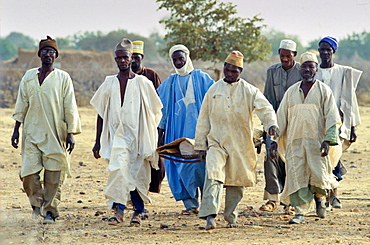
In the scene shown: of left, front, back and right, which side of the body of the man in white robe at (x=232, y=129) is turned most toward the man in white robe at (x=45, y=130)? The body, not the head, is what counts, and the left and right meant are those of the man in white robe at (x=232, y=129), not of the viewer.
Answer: right

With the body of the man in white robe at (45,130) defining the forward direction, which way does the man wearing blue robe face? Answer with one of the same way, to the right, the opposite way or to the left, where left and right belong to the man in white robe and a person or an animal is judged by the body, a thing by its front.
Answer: the same way

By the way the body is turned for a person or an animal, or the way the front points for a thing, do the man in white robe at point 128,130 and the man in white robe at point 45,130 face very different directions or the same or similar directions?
same or similar directions

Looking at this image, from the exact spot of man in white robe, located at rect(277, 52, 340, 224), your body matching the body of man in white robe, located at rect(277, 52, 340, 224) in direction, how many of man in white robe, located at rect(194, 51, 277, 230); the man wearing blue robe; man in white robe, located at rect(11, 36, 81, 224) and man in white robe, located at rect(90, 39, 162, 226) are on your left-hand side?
0

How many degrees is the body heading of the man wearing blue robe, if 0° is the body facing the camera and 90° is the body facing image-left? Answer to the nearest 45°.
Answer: approximately 0°

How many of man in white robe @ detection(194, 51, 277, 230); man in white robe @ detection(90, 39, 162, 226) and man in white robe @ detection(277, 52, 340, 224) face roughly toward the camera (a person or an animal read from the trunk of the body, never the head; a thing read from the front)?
3

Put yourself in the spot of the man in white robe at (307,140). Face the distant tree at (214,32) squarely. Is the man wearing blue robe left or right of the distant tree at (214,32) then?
left

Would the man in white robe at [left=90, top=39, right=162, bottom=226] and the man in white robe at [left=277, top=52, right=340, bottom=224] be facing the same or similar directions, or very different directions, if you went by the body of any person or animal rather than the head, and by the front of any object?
same or similar directions

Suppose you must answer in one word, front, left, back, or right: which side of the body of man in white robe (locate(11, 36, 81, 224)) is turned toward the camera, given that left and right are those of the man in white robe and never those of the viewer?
front

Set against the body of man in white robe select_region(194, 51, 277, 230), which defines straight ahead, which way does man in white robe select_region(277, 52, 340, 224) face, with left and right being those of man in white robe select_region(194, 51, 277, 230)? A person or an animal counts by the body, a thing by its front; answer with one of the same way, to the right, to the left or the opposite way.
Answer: the same way

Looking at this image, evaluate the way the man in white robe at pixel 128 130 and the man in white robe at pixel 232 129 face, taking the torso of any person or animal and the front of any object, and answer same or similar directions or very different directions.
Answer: same or similar directions

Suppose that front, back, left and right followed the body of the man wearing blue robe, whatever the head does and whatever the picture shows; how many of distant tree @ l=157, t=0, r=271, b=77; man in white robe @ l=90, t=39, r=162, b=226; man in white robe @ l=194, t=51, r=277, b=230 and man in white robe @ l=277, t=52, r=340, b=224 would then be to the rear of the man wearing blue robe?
1

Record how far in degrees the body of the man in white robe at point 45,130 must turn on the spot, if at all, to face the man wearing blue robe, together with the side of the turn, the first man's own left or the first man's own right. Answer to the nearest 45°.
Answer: approximately 90° to the first man's own left

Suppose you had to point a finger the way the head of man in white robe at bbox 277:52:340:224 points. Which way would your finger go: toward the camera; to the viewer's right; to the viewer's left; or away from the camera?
toward the camera

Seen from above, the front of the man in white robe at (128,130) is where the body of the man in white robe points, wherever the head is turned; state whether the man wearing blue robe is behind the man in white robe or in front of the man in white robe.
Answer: behind

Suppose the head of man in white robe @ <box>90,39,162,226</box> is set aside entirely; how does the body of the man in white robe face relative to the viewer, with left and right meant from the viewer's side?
facing the viewer

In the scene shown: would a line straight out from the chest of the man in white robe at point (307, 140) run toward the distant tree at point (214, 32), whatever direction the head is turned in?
no
